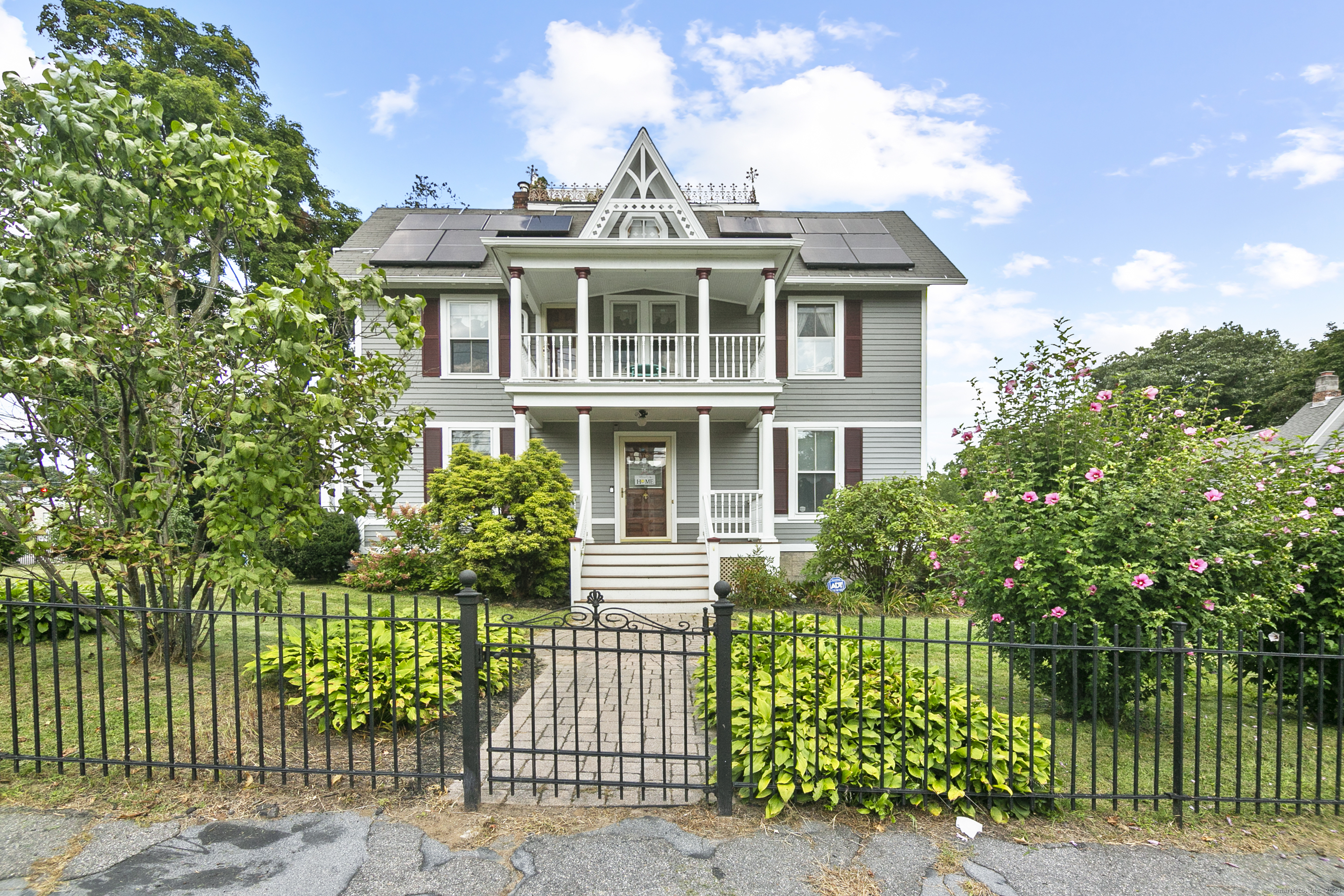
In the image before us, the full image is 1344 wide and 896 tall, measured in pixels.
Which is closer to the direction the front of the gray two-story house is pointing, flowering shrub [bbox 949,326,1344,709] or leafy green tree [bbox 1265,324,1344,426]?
the flowering shrub

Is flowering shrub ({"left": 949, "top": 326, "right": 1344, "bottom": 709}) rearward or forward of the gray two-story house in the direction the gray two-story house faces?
forward

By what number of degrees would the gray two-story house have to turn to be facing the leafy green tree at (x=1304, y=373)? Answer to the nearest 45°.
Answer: approximately 135° to its left

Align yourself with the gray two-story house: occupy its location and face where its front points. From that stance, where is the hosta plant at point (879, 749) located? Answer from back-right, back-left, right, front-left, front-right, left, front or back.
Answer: front

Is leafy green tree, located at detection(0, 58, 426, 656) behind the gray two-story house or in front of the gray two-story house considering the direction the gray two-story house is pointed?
in front

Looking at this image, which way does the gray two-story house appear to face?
toward the camera

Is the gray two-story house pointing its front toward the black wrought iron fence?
yes

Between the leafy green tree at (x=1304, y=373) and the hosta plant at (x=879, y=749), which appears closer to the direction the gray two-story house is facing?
the hosta plant
